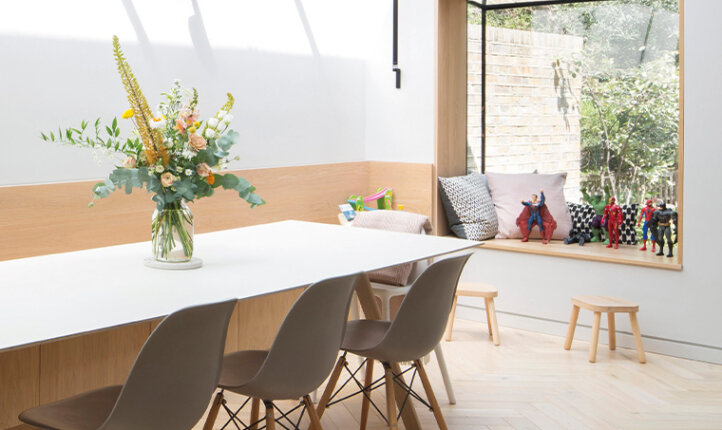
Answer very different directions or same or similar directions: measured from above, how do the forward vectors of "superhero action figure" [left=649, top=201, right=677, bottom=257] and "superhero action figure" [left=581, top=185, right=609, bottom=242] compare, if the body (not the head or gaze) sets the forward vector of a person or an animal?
same or similar directions

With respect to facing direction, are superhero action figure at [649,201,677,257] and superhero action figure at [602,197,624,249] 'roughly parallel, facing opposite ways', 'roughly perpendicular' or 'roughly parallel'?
roughly parallel

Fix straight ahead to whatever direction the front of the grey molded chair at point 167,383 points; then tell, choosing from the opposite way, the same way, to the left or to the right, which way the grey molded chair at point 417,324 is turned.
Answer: the same way

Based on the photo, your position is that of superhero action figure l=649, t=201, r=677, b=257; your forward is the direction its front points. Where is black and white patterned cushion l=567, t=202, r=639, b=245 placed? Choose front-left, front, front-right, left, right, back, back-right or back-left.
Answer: right

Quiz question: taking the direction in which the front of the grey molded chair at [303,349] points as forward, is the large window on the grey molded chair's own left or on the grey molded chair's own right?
on the grey molded chair's own right

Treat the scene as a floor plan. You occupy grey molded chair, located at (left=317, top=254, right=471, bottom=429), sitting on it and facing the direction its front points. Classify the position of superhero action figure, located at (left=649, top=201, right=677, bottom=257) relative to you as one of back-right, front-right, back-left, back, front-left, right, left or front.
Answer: right

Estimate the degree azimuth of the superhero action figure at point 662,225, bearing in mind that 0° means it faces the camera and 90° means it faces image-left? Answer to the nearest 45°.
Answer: approximately 45°

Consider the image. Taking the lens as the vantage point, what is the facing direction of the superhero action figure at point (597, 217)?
facing the viewer and to the left of the viewer

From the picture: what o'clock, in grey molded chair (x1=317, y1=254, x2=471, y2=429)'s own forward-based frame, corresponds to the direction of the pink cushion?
The pink cushion is roughly at 2 o'clock from the grey molded chair.

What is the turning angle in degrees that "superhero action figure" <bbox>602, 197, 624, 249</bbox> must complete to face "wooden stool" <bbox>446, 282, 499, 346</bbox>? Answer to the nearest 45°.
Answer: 0° — it already faces it

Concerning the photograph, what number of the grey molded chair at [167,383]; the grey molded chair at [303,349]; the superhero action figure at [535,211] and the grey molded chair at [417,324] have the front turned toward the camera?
1

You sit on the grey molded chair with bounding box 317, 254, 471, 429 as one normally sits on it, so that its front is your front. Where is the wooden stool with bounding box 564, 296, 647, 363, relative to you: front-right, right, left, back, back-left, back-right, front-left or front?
right

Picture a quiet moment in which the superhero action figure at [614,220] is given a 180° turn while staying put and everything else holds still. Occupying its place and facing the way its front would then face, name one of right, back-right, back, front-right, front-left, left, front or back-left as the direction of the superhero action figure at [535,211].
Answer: back-left

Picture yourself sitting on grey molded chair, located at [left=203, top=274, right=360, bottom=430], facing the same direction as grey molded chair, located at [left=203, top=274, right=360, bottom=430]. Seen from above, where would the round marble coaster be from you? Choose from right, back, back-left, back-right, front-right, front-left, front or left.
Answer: front

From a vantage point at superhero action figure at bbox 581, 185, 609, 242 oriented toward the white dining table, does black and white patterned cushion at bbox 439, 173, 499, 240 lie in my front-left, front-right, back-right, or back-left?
front-right

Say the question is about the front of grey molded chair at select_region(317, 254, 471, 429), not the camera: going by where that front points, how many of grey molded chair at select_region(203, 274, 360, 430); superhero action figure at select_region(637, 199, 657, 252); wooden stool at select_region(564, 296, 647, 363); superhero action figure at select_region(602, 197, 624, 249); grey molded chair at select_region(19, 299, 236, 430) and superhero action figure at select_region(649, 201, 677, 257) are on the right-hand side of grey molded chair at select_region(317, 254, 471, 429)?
4

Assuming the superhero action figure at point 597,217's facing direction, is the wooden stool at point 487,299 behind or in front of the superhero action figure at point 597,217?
in front

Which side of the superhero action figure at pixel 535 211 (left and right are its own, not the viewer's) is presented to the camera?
front

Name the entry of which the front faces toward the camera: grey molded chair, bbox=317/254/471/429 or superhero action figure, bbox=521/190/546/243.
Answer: the superhero action figure
